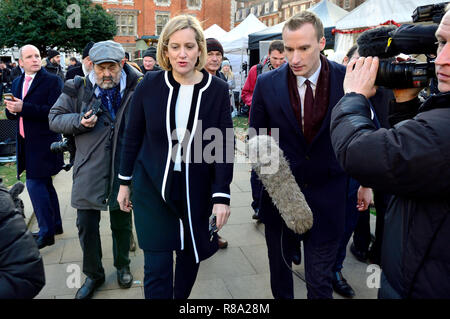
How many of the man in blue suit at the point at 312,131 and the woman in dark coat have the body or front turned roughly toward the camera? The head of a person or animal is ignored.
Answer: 2

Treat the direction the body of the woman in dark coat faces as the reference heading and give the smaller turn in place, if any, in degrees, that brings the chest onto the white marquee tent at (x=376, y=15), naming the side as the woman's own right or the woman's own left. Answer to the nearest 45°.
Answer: approximately 135° to the woman's own left

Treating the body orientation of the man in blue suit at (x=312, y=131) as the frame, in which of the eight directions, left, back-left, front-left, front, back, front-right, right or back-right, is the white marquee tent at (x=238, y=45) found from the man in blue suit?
back

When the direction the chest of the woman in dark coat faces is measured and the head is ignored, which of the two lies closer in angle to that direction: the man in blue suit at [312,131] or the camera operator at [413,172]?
the camera operator

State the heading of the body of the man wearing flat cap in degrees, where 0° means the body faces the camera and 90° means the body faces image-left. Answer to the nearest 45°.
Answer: approximately 0°

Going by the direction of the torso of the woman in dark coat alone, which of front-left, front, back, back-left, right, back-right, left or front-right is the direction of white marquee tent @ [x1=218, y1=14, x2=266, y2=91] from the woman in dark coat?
back

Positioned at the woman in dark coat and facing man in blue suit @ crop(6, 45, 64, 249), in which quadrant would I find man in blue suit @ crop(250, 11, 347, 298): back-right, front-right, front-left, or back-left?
back-right

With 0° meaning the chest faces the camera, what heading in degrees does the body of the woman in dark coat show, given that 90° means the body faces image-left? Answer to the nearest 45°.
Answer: approximately 0°

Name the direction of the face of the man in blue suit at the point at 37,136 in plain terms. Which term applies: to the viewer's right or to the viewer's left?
to the viewer's right

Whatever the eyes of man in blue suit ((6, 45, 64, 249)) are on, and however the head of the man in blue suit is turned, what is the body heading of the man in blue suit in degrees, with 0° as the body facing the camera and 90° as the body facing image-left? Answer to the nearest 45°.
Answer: approximately 45°

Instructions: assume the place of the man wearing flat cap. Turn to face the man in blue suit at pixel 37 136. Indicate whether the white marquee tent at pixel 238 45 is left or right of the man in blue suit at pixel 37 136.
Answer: right
